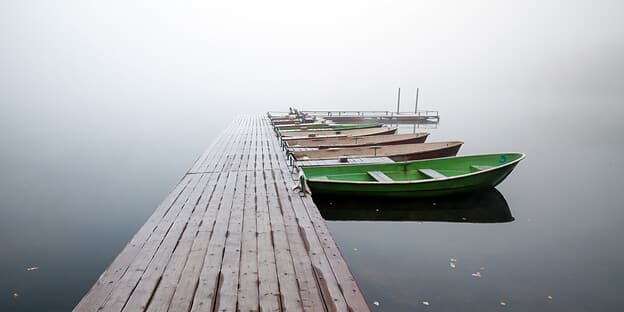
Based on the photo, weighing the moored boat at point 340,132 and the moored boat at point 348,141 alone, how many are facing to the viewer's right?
2

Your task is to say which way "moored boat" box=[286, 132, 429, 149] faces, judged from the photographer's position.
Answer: facing to the right of the viewer

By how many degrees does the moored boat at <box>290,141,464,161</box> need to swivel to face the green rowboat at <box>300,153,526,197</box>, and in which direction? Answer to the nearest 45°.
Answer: approximately 90° to its right

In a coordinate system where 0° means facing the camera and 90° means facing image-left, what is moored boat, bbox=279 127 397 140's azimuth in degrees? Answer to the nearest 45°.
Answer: approximately 270°

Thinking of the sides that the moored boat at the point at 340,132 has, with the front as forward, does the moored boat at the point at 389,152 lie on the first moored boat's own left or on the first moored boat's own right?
on the first moored boat's own right

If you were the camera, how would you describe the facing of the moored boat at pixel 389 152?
facing to the right of the viewer

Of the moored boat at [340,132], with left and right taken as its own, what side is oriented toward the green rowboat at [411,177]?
right

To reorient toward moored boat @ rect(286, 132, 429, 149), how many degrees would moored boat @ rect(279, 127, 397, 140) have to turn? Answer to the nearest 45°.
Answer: approximately 90° to its right
